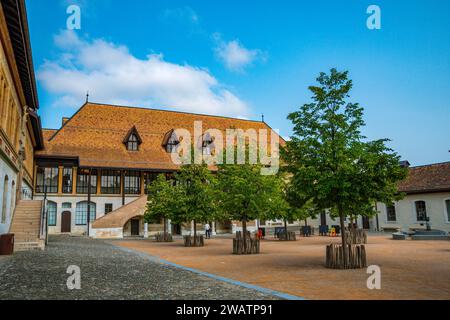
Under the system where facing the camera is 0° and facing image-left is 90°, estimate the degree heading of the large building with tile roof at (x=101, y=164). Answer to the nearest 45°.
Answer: approximately 0°

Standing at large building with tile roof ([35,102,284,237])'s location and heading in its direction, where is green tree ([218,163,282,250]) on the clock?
The green tree is roughly at 11 o'clock from the large building with tile roof.

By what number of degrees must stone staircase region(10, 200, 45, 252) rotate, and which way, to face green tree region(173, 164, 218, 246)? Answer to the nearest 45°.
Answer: approximately 90° to its left

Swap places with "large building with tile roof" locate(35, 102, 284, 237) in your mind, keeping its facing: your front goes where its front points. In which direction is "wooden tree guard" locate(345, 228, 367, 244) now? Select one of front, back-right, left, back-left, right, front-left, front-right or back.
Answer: front-left

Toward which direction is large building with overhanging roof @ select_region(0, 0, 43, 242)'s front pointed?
to the viewer's right

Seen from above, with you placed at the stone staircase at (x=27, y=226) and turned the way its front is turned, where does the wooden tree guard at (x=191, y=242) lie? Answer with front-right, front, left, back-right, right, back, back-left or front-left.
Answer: left
